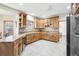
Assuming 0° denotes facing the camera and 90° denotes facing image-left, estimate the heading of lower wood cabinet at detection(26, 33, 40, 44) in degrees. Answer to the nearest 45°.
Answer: approximately 315°

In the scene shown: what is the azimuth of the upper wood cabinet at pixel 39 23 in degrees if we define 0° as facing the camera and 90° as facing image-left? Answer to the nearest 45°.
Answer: approximately 0°

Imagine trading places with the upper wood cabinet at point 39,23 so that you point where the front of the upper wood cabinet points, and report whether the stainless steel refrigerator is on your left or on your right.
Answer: on your left

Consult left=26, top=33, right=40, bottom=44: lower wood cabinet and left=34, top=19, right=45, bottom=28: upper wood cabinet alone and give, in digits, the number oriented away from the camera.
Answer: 0
